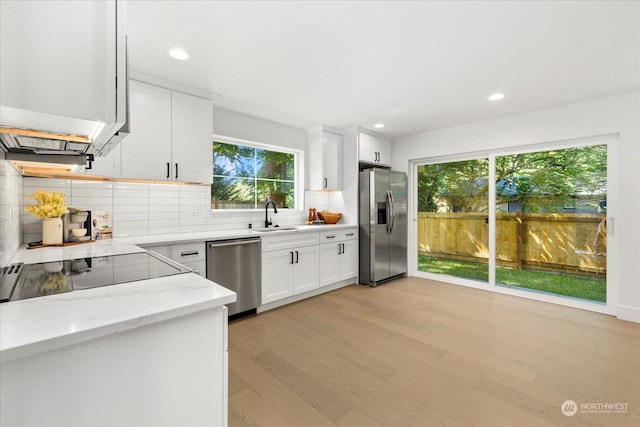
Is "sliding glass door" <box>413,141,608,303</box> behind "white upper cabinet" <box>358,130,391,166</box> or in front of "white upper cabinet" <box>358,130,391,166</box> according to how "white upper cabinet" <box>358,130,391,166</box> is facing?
in front

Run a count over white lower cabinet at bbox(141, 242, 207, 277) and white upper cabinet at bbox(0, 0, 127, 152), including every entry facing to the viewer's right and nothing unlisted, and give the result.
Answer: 1

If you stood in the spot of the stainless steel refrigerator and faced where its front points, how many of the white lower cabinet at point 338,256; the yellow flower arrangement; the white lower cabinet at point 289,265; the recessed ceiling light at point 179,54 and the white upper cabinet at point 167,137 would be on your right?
5

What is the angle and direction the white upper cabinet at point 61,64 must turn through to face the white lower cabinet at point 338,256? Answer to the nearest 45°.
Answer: approximately 45° to its left

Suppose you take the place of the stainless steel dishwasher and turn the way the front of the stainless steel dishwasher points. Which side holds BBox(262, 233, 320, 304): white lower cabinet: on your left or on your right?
on your left

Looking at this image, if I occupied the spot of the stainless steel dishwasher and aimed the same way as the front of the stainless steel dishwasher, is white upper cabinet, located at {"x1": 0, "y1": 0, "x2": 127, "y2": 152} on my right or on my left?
on my right

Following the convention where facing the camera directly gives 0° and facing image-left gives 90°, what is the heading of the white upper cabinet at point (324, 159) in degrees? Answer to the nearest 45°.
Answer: approximately 315°

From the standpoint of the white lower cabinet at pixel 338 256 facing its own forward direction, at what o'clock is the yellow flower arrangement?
The yellow flower arrangement is roughly at 3 o'clock from the white lower cabinet.

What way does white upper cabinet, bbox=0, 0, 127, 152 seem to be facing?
to the viewer's right

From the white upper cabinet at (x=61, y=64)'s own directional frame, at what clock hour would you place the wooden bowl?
The wooden bowl is roughly at 11 o'clock from the white upper cabinet.

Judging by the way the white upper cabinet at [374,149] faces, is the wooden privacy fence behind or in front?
in front

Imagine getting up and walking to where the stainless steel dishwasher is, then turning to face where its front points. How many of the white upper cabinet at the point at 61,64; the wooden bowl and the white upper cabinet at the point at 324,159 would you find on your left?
2

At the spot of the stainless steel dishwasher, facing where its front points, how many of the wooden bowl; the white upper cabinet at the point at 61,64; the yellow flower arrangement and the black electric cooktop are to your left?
1

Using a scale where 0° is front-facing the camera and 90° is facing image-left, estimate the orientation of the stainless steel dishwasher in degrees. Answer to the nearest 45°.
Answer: approximately 315°
